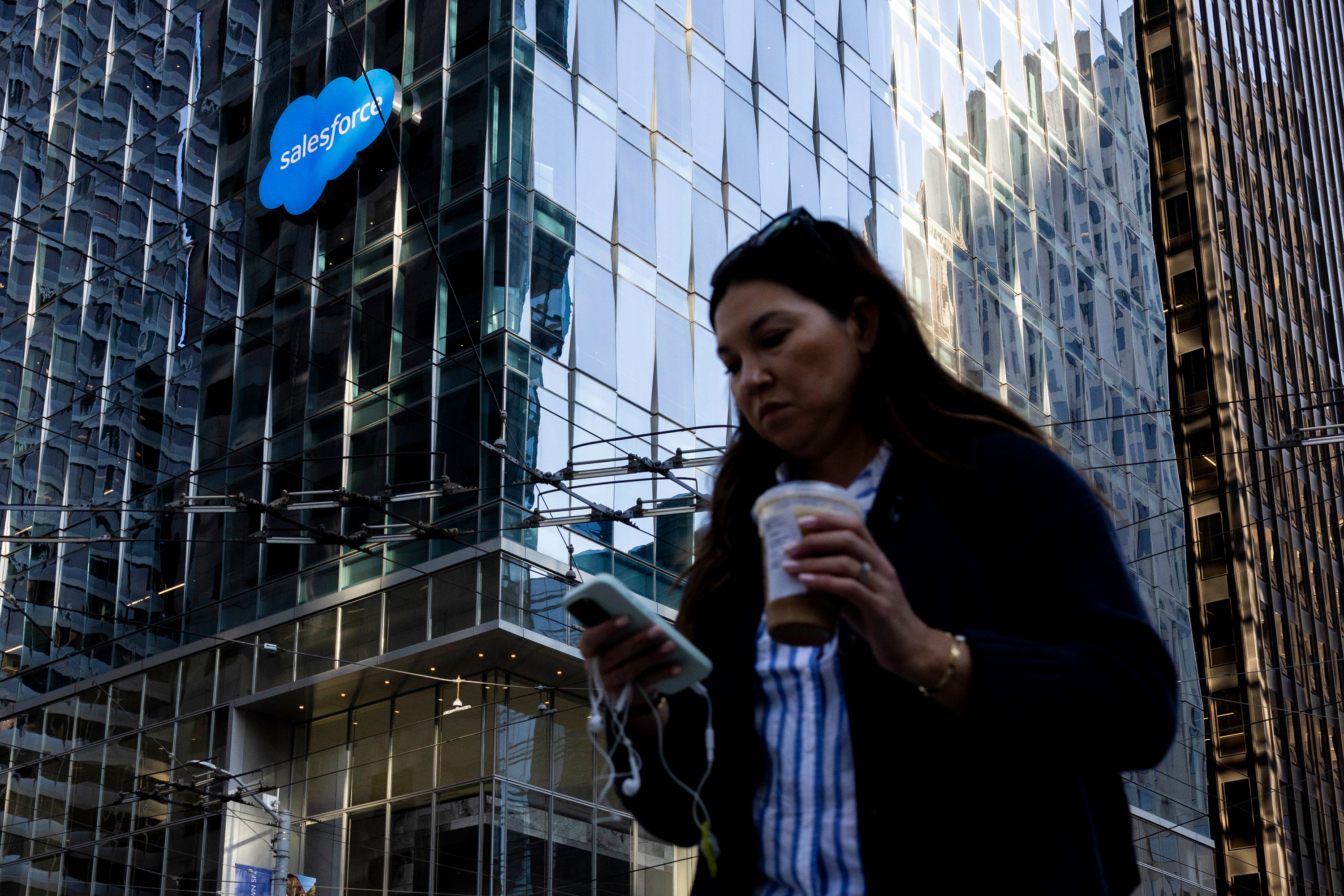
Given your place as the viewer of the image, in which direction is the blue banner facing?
facing the viewer

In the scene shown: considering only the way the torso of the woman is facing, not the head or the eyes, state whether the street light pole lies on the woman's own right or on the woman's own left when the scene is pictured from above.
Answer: on the woman's own right

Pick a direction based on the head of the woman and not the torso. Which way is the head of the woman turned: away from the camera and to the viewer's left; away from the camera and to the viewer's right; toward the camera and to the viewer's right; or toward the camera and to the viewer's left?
toward the camera and to the viewer's left

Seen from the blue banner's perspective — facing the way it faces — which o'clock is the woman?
The woman is roughly at 12 o'clock from the blue banner.

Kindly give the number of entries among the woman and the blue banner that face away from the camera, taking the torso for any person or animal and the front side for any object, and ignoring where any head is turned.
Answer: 0

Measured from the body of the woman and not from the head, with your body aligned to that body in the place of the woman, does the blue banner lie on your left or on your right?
on your right
